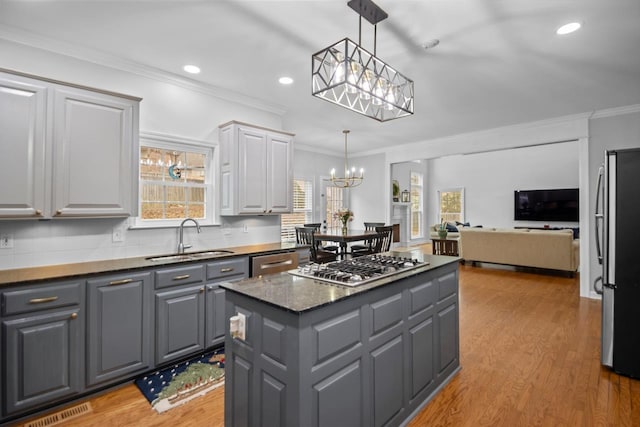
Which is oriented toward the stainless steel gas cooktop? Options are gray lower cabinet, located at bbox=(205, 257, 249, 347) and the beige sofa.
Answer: the gray lower cabinet

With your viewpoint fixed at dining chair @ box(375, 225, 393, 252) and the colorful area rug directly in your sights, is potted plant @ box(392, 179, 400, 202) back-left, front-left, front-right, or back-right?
back-right

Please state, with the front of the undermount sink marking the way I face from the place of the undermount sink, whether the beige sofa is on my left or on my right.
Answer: on my left

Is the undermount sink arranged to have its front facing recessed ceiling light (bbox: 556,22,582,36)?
yes

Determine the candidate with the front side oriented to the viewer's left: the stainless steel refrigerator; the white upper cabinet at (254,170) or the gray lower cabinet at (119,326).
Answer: the stainless steel refrigerator

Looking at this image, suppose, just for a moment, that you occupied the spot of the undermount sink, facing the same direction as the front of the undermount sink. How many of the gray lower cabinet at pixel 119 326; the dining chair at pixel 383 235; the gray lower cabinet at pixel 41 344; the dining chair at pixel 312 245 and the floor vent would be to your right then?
3

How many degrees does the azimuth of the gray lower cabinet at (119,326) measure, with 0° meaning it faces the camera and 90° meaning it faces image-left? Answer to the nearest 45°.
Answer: approximately 315°

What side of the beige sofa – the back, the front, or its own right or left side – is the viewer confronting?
back

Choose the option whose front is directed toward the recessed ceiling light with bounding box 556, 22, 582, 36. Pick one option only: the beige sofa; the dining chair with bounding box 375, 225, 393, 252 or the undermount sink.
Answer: the undermount sink

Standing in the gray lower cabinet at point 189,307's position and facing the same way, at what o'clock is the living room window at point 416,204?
The living room window is roughly at 9 o'clock from the gray lower cabinet.

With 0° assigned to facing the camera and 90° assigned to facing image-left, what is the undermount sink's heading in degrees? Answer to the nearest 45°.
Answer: approximately 315°

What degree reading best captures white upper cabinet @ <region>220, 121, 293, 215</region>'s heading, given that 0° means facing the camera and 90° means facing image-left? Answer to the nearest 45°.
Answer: approximately 315°

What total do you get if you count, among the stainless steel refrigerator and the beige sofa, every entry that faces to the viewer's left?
1

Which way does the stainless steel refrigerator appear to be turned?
to the viewer's left

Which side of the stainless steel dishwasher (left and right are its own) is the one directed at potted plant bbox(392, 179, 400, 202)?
left
